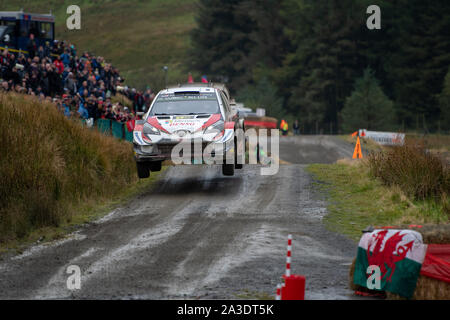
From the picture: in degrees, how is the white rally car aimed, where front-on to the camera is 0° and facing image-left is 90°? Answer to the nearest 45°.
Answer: approximately 0°

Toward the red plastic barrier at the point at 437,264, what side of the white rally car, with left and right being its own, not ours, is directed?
front

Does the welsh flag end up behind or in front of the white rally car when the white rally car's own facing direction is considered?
in front

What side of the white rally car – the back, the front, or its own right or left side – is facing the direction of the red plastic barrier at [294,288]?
front
